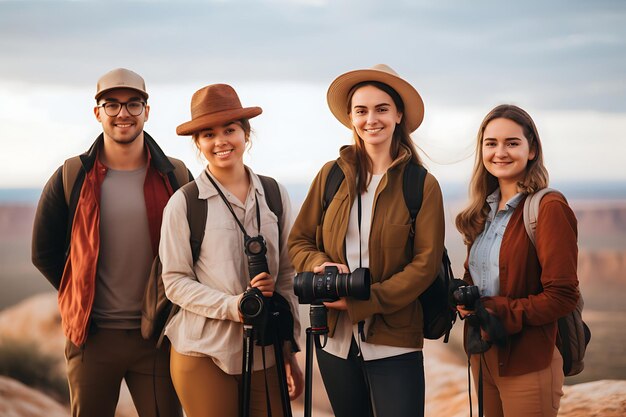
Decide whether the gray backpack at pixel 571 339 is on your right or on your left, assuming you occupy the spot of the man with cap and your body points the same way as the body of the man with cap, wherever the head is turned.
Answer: on your left

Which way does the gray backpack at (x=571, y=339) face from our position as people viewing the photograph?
facing away from the viewer and to the right of the viewer

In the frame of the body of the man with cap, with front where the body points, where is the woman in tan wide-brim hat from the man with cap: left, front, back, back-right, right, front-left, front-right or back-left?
front-left

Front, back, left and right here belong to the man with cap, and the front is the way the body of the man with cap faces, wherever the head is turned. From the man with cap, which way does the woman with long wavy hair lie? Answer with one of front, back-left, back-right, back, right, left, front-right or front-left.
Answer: front-left

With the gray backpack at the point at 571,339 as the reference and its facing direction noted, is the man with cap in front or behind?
behind

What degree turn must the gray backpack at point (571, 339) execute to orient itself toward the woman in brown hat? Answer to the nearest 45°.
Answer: approximately 135° to its left

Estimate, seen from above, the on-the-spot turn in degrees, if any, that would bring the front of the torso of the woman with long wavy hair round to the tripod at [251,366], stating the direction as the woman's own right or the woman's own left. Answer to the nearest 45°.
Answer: approximately 45° to the woman's own right

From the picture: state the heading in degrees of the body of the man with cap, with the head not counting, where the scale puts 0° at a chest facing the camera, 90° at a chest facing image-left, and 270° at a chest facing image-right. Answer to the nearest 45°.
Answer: approximately 0°

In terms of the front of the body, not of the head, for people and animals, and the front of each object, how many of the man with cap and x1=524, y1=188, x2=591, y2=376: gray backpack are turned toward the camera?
1

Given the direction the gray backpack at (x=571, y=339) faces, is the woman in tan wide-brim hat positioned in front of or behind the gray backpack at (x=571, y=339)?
behind
